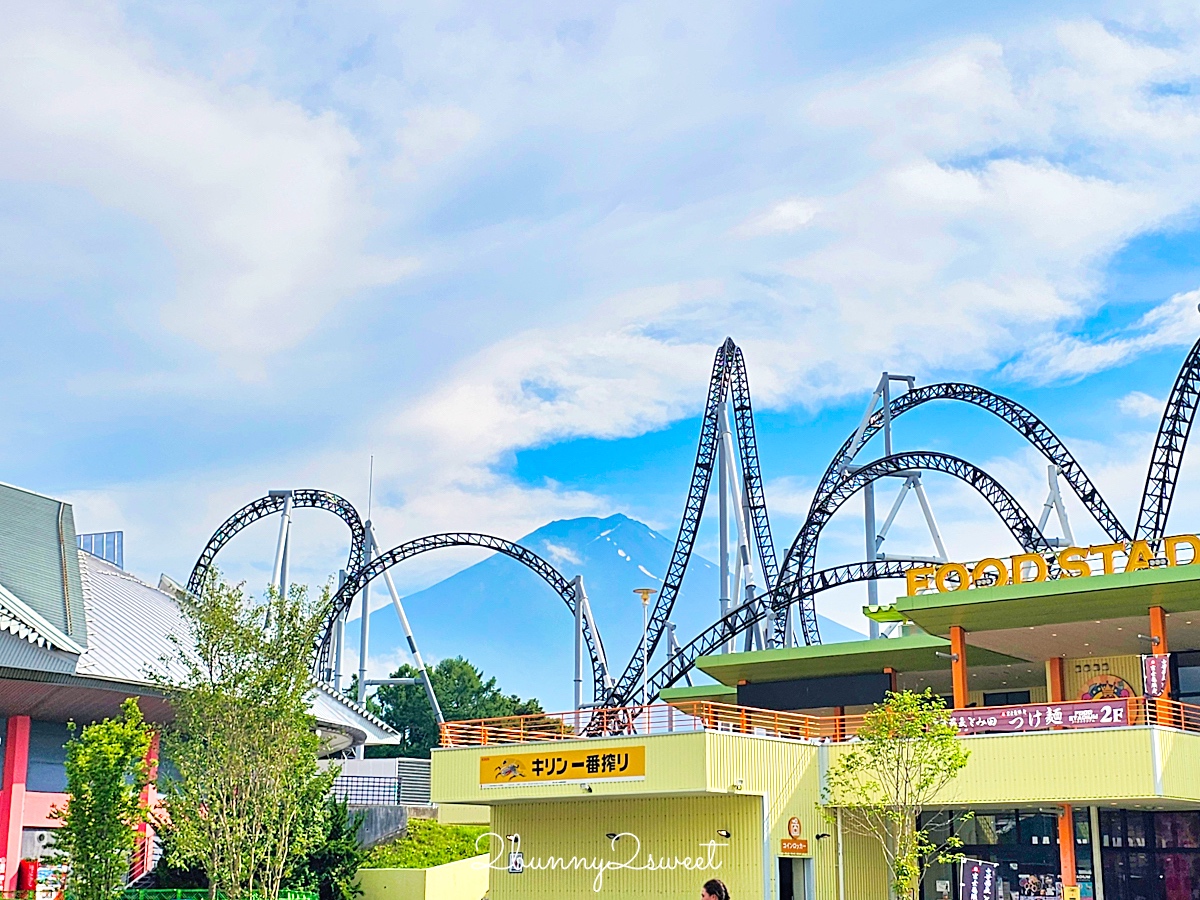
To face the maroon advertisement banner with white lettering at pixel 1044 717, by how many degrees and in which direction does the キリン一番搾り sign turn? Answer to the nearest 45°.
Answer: approximately 90° to its left

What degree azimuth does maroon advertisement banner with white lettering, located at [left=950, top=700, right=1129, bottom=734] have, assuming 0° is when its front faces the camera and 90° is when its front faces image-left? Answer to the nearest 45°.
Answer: approximately 0°

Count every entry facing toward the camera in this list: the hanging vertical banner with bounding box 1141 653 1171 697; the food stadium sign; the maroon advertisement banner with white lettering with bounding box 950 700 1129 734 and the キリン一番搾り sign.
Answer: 4

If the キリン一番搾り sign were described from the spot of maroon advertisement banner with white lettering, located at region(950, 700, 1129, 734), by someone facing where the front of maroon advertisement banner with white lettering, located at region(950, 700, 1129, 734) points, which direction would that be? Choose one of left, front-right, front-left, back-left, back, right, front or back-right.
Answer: right

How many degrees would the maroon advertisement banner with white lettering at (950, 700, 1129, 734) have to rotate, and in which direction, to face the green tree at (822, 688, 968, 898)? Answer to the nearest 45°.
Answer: approximately 90° to its right

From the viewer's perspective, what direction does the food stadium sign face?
toward the camera

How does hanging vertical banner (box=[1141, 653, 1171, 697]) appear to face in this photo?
toward the camera

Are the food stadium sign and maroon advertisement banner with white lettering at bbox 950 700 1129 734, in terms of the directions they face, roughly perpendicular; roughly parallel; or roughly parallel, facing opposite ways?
roughly parallel

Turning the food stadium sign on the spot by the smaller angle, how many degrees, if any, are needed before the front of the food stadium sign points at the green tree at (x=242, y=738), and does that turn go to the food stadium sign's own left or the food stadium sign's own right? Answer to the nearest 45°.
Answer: approximately 45° to the food stadium sign's own right

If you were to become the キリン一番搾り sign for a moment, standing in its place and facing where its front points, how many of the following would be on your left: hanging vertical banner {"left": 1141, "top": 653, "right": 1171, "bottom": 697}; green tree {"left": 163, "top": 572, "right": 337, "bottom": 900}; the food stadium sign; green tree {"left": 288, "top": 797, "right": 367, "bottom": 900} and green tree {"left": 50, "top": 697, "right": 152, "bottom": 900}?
2

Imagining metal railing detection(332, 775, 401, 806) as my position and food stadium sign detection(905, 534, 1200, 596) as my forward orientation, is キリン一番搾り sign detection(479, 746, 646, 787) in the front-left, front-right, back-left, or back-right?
front-right
